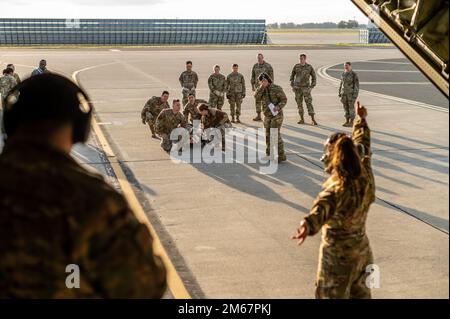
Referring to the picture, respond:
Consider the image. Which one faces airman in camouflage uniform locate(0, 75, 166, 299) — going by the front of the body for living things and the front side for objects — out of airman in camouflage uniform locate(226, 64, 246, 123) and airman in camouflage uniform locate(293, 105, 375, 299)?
airman in camouflage uniform locate(226, 64, 246, 123)

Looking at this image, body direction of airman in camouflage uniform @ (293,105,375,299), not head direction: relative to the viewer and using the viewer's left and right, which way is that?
facing away from the viewer

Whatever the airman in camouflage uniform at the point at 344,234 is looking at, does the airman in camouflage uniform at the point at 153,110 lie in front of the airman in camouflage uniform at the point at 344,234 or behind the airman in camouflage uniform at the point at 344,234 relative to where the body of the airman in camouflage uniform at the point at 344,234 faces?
in front

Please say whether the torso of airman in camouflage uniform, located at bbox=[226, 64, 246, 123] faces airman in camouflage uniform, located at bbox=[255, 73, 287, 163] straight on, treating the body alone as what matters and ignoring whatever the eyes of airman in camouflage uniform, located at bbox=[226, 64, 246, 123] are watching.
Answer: yes

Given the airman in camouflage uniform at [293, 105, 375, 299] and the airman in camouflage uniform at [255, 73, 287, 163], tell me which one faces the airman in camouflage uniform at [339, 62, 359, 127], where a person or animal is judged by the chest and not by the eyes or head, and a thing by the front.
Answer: the airman in camouflage uniform at [293, 105, 375, 299]

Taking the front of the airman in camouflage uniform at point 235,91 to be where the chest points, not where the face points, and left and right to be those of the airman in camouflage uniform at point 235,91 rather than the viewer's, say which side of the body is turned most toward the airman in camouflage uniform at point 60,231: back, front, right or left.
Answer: front

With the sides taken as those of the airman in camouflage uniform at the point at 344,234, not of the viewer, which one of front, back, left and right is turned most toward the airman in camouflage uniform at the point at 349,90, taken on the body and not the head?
front

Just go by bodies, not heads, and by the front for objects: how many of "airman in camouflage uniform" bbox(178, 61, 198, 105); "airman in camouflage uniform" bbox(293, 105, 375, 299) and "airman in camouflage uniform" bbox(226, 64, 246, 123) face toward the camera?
2

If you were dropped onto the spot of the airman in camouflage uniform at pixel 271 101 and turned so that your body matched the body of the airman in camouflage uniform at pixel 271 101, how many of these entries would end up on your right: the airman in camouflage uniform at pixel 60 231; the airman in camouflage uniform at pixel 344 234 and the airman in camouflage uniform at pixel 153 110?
1

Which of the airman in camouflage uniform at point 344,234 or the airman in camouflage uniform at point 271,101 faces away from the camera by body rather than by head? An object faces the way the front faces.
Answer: the airman in camouflage uniform at point 344,234

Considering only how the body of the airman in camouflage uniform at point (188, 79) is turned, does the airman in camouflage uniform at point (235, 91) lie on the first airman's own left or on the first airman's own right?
on the first airman's own left

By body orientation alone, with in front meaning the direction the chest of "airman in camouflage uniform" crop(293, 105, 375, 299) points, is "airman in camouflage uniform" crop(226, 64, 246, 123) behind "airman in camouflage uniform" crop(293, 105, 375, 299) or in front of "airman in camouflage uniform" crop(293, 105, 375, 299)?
in front

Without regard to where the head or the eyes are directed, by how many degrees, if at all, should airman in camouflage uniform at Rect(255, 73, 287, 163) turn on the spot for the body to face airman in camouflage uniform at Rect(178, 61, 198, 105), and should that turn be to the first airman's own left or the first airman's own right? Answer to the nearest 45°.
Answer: approximately 90° to the first airman's own right

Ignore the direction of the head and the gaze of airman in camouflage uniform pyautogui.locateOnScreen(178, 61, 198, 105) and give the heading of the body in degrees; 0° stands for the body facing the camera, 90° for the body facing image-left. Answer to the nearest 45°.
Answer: approximately 0°

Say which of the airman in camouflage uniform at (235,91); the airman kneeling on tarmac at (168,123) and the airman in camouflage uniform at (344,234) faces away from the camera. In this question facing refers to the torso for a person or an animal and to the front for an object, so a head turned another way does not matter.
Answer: the airman in camouflage uniform at (344,234)
